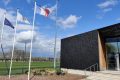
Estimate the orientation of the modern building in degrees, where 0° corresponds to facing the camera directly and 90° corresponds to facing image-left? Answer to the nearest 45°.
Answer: approximately 45°
